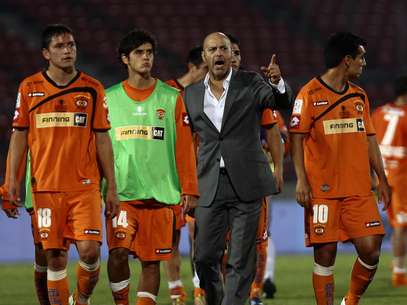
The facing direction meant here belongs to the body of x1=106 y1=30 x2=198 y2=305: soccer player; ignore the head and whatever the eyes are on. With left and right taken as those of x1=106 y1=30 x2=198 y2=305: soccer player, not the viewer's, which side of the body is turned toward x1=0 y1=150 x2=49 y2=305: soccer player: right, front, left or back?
right

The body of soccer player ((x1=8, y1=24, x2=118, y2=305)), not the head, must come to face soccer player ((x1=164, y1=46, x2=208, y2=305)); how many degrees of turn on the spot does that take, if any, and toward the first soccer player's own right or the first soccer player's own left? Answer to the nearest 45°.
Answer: approximately 135° to the first soccer player's own left

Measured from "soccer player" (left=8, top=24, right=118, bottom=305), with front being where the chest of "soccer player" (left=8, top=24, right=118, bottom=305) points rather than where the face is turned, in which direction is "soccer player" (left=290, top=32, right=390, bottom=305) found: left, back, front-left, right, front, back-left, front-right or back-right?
left

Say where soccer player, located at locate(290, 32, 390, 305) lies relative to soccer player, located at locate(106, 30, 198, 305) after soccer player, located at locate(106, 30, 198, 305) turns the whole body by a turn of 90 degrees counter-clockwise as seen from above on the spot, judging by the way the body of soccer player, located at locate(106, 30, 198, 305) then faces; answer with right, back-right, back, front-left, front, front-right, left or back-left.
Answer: front

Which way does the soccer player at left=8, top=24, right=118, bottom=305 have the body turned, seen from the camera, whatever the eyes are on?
toward the camera

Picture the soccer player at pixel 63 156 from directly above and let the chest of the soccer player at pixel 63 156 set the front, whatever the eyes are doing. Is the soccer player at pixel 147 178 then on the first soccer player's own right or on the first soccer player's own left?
on the first soccer player's own left

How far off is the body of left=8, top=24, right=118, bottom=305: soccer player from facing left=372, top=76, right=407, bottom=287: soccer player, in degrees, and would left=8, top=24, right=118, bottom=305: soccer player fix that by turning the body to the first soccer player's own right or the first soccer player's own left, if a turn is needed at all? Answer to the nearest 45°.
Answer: approximately 135° to the first soccer player's own left

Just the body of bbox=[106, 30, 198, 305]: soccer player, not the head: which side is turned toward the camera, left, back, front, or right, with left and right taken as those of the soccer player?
front

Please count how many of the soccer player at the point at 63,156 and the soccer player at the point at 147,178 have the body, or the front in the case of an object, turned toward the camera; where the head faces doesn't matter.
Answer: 2
